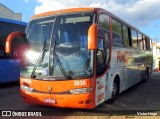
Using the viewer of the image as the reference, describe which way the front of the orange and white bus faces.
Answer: facing the viewer and to the left of the viewer

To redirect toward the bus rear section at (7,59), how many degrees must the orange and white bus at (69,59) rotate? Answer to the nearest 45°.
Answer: approximately 90° to its right
